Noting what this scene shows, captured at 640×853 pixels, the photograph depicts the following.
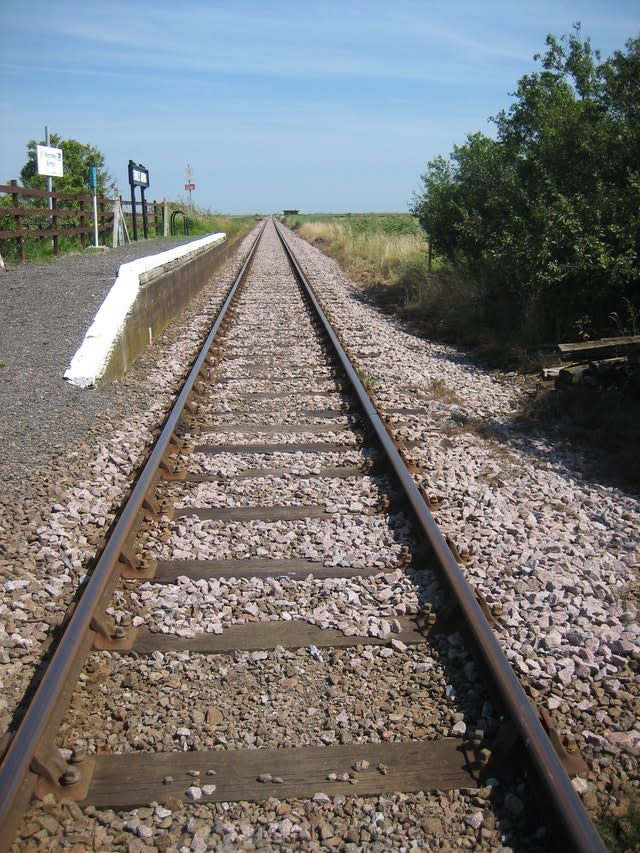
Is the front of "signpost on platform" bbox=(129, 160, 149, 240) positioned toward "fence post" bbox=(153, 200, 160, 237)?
no

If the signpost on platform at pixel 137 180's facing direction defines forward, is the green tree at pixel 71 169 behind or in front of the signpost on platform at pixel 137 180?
behind

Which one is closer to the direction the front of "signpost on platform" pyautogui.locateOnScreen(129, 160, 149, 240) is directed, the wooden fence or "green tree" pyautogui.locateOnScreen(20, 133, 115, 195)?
the wooden fence

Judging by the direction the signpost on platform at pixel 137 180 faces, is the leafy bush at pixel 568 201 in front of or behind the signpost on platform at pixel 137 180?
in front

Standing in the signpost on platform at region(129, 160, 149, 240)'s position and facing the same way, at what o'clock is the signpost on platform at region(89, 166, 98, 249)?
the signpost on platform at region(89, 166, 98, 249) is roughly at 2 o'clock from the signpost on platform at region(129, 160, 149, 240).

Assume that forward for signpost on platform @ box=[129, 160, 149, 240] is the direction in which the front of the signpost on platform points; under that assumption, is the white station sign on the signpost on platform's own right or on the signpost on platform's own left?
on the signpost on platform's own right

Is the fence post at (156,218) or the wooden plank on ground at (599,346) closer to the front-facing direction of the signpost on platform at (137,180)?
the wooden plank on ground

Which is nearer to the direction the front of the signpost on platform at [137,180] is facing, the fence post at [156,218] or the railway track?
the railway track
